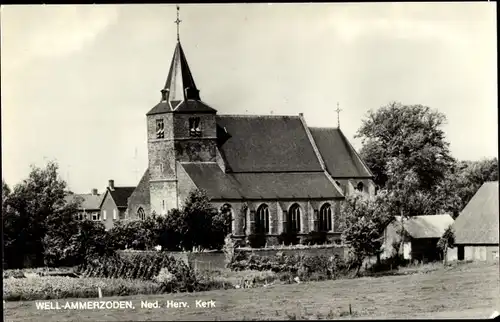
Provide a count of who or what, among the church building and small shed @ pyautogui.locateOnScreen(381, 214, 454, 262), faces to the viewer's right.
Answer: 0

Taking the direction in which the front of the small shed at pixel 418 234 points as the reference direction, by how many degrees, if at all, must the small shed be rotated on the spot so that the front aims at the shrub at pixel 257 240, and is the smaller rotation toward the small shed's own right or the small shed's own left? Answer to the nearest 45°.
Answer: approximately 90° to the small shed's own right

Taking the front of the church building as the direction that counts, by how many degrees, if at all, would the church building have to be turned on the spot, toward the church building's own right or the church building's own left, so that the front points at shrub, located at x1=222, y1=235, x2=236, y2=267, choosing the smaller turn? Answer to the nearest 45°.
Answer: approximately 45° to the church building's own left

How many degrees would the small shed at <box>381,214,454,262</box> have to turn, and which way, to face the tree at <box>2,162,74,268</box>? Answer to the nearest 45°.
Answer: approximately 45° to its right

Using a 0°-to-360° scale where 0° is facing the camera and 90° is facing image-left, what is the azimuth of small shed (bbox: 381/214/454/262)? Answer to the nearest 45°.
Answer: approximately 0°

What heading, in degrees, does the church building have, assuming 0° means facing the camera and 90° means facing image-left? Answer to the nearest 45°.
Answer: approximately 45°

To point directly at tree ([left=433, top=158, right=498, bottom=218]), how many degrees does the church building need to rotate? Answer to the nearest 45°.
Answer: approximately 135° to its left

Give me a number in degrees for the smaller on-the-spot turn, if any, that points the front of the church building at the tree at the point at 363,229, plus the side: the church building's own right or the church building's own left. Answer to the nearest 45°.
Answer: approximately 90° to the church building's own left
